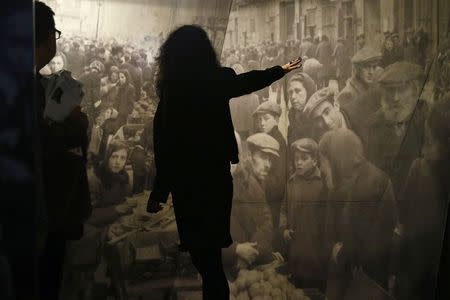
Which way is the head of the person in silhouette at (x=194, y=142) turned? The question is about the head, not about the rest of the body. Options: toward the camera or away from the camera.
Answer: away from the camera

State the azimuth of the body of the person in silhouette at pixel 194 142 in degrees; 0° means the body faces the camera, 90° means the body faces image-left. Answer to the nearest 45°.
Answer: approximately 225°
